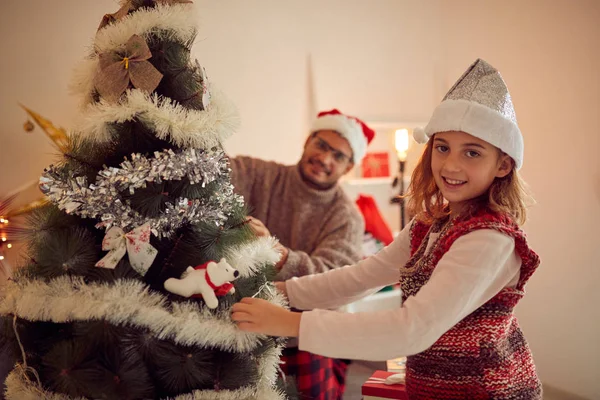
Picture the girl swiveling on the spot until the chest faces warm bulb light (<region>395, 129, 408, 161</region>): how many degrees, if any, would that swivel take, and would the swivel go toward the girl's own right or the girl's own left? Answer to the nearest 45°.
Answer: approximately 135° to the girl's own right

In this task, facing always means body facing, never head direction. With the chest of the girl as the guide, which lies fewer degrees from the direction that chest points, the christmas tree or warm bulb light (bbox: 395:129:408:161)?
the christmas tree

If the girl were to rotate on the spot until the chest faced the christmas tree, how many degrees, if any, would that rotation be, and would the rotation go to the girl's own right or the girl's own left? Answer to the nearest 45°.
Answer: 0° — they already face it

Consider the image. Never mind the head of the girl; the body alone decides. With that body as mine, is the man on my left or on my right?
on my right

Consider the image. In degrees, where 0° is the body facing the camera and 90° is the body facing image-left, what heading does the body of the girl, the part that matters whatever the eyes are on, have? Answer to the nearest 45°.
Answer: approximately 45°

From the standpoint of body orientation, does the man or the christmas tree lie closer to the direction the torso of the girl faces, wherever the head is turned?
the christmas tree
